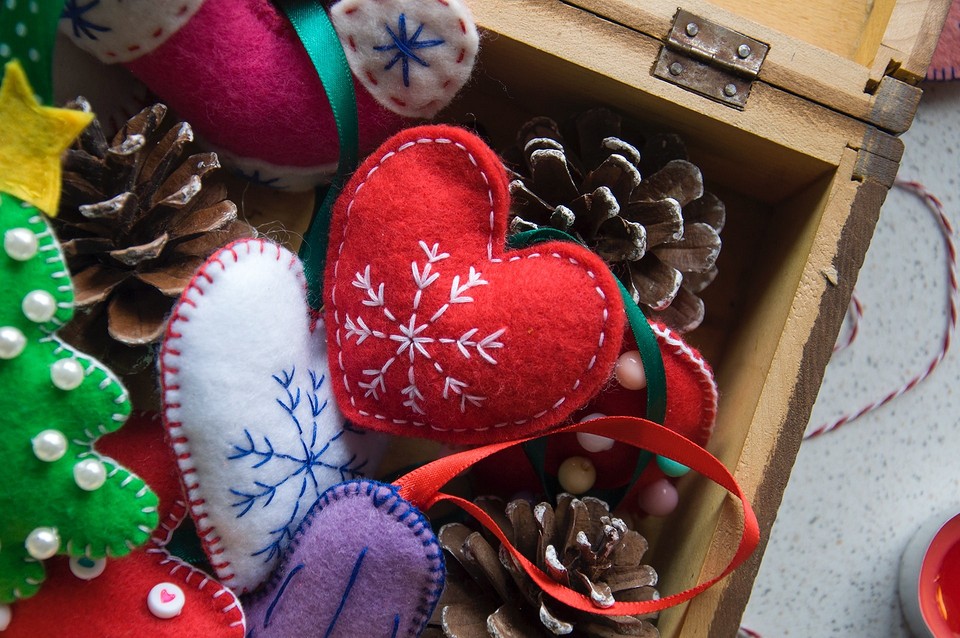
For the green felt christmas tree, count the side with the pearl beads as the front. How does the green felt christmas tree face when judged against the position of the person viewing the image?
facing the viewer

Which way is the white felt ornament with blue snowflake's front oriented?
toward the camera

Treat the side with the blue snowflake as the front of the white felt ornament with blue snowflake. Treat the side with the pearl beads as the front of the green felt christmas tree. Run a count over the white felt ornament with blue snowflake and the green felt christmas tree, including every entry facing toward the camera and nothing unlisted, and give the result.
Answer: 2
